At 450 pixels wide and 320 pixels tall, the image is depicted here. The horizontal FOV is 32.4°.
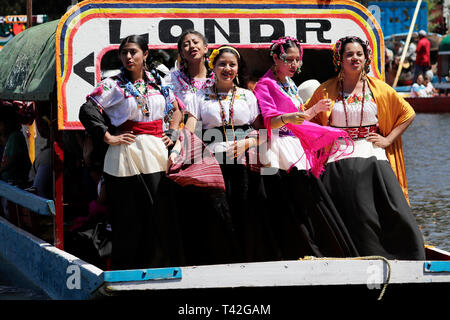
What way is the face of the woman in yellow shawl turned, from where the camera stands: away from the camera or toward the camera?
toward the camera

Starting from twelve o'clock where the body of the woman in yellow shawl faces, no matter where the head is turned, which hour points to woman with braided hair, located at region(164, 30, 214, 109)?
The woman with braided hair is roughly at 3 o'clock from the woman in yellow shawl.

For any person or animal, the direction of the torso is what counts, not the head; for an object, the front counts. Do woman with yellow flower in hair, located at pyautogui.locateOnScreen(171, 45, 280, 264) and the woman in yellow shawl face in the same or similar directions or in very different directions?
same or similar directions

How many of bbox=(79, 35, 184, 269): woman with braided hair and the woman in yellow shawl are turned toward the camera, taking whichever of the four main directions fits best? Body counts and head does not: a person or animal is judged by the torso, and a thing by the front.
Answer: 2

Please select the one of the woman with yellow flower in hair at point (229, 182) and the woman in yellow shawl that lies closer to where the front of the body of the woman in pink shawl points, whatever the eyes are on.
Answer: the woman in yellow shawl

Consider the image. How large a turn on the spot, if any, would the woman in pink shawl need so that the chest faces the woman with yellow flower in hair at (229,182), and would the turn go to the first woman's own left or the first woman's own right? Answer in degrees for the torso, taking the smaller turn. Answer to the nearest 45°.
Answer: approximately 135° to the first woman's own right

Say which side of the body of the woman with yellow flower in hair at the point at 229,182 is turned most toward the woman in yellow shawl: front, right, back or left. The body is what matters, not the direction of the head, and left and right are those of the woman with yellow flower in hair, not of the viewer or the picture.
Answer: left

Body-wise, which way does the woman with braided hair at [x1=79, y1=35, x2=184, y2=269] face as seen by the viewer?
toward the camera

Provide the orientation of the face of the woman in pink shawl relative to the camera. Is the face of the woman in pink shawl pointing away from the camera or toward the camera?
toward the camera

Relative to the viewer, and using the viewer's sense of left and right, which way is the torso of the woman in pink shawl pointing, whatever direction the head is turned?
facing the viewer and to the right of the viewer

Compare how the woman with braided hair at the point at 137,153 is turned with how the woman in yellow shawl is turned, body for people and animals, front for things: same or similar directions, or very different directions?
same or similar directions

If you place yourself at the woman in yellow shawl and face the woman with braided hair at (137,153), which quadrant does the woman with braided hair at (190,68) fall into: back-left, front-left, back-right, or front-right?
front-right

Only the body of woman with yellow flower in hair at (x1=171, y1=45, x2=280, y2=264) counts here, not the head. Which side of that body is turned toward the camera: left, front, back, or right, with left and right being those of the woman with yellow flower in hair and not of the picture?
front

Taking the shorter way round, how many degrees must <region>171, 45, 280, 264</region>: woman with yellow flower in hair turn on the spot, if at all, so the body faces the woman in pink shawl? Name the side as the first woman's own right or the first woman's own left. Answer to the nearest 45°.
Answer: approximately 90° to the first woman's own left
